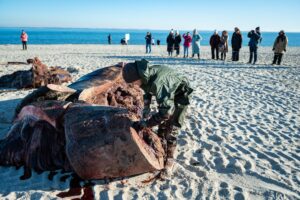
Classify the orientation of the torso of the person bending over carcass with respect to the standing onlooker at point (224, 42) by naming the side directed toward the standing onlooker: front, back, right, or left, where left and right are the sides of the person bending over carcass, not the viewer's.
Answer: right

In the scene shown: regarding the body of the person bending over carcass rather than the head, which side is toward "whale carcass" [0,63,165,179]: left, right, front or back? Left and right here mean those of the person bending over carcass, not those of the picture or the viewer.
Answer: front

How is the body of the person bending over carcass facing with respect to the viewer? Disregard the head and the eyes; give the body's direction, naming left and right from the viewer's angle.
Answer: facing to the left of the viewer

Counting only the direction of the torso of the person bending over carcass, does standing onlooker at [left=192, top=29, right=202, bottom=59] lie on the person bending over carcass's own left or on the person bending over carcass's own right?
on the person bending over carcass's own right

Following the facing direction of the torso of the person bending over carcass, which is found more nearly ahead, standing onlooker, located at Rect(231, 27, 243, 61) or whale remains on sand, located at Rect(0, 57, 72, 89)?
the whale remains on sand

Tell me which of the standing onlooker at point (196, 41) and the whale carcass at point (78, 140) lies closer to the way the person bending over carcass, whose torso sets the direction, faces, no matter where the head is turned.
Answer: the whale carcass

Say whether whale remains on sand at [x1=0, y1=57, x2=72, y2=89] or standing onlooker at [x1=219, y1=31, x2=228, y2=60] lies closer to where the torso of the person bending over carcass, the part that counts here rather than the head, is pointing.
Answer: the whale remains on sand

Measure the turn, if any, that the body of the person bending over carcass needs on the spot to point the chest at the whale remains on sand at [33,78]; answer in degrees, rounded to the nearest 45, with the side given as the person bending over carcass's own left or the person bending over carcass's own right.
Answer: approximately 45° to the person bending over carcass's own right
